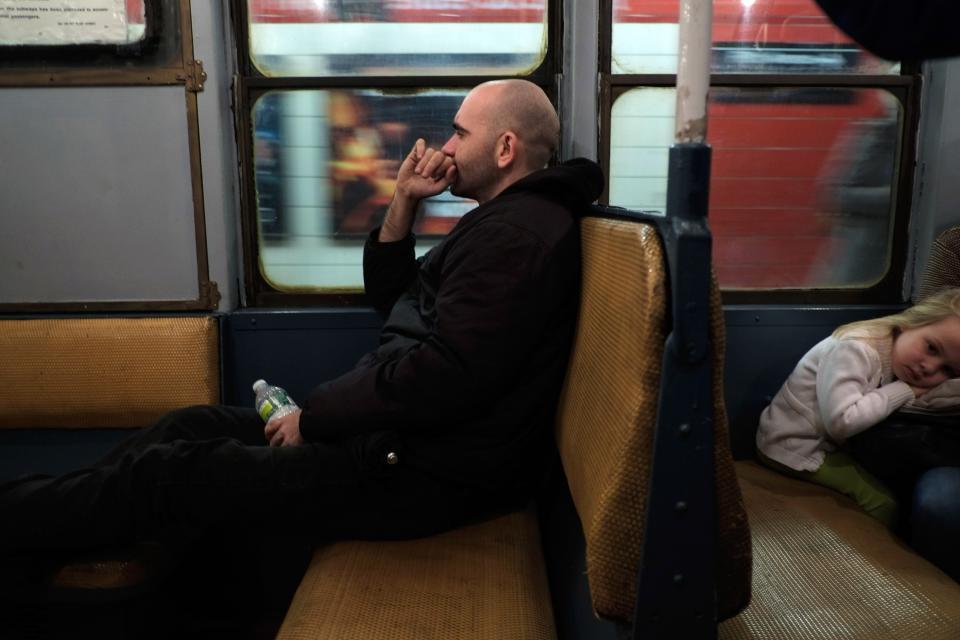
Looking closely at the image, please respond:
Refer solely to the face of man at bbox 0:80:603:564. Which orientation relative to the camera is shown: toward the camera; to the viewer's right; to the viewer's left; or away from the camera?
to the viewer's left

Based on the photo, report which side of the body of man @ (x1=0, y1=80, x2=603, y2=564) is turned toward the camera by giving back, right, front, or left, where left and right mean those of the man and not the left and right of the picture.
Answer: left

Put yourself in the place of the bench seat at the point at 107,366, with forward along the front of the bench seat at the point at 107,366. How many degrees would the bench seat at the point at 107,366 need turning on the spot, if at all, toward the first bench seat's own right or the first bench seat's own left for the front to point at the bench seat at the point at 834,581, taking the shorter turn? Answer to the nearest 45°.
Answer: approximately 45° to the first bench seat's own left

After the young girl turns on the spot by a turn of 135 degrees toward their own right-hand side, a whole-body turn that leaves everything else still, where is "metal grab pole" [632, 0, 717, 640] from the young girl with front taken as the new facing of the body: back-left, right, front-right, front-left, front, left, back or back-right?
front-left

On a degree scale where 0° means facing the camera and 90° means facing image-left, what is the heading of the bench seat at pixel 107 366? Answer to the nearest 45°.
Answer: approximately 0°

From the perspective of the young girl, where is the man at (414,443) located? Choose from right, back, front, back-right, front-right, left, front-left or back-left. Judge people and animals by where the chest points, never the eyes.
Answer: back-right

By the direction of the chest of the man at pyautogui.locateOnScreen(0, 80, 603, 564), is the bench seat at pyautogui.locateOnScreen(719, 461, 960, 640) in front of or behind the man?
behind

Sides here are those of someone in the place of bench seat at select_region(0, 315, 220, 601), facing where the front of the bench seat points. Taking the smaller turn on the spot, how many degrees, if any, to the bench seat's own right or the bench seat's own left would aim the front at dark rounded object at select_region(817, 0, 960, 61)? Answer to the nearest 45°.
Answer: approximately 45° to the bench seat's own left
